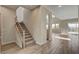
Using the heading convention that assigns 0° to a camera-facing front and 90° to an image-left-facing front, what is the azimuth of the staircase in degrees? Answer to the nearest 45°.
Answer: approximately 315°
